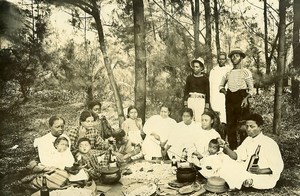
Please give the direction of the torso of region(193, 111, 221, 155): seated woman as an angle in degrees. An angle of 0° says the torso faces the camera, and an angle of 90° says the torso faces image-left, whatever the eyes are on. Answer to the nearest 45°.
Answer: approximately 45°

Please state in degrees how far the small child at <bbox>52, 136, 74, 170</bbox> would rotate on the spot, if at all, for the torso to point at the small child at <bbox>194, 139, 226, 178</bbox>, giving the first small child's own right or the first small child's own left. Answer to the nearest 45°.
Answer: approximately 90° to the first small child's own left

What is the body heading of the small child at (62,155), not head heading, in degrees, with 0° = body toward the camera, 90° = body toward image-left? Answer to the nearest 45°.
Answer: approximately 0°

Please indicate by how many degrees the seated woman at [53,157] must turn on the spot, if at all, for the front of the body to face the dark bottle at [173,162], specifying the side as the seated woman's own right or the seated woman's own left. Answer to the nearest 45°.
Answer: approximately 45° to the seated woman's own left
